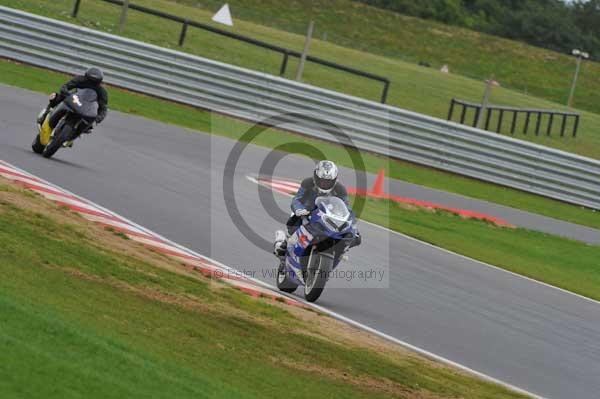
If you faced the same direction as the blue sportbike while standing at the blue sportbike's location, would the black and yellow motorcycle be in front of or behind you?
behind

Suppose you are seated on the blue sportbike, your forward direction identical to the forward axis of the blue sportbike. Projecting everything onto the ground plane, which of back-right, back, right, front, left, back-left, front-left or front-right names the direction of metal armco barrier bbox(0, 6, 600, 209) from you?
back-left

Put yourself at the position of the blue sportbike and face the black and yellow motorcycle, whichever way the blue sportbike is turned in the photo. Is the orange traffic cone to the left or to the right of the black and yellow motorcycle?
right

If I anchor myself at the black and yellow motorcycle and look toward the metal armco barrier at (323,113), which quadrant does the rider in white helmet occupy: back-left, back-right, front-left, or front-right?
back-right
